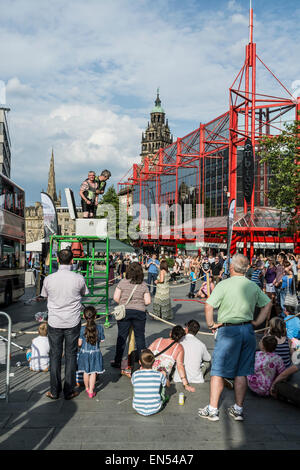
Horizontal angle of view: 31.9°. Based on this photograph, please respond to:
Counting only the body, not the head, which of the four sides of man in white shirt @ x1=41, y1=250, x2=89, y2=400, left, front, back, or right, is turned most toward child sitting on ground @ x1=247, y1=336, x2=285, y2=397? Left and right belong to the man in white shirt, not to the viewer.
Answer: right

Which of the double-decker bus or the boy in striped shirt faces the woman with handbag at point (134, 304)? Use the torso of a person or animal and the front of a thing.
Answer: the boy in striped shirt

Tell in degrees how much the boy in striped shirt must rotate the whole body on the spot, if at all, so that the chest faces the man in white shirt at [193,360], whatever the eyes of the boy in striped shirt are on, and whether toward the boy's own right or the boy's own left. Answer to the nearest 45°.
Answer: approximately 45° to the boy's own right

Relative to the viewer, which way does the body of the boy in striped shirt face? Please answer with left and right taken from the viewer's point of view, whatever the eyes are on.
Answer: facing away from the viewer

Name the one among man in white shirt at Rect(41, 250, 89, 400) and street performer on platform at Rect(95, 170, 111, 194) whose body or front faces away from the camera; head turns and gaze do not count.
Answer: the man in white shirt

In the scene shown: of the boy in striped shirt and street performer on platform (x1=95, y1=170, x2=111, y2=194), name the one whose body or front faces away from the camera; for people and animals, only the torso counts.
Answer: the boy in striped shirt

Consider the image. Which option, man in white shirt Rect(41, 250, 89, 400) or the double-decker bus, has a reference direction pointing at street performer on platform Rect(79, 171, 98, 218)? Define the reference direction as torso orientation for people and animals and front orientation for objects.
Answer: the man in white shirt

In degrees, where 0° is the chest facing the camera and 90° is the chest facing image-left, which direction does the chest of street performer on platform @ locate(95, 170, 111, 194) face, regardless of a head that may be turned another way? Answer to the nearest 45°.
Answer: approximately 45°

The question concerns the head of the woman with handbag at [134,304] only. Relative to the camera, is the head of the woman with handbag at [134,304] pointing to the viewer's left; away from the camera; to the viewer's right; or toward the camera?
away from the camera

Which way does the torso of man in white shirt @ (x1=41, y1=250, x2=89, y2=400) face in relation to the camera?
away from the camera

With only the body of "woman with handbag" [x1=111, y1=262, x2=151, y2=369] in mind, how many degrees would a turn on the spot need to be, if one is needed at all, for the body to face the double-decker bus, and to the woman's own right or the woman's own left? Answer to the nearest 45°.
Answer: approximately 45° to the woman's own left

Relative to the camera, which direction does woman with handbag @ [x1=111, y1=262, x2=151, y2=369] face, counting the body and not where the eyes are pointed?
away from the camera

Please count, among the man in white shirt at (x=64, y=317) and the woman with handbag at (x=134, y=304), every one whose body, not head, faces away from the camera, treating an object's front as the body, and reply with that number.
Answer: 2
